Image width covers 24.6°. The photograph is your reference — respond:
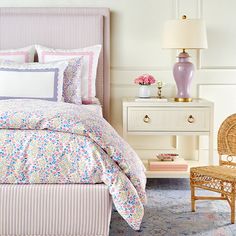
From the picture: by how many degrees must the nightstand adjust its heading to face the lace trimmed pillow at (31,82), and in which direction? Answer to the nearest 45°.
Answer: approximately 90° to its right

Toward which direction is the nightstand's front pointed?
toward the camera

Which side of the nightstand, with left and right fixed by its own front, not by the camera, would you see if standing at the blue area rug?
front

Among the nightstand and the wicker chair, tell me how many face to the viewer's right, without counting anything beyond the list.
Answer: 0

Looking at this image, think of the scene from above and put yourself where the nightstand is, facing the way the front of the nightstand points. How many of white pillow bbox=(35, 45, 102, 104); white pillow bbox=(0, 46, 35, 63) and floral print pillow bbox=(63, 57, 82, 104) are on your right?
3

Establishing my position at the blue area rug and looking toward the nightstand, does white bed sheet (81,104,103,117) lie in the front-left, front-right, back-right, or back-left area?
front-left

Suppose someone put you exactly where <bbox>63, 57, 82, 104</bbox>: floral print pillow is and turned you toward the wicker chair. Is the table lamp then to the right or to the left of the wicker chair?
left

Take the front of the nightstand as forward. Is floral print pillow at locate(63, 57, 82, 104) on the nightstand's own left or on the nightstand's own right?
on the nightstand's own right

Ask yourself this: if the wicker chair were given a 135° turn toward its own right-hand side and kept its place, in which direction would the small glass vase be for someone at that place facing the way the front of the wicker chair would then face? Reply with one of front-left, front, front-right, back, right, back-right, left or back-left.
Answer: front-left

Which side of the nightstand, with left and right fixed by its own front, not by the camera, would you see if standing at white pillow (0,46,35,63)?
right

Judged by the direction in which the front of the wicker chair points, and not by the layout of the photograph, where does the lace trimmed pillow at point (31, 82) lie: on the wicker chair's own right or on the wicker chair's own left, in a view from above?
on the wicker chair's own right

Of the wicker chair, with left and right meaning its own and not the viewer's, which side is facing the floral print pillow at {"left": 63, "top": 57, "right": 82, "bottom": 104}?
right

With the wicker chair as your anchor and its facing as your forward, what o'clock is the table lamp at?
The table lamp is roughly at 4 o'clock from the wicker chair.

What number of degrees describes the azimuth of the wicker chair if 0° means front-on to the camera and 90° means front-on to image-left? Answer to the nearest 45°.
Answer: approximately 45°

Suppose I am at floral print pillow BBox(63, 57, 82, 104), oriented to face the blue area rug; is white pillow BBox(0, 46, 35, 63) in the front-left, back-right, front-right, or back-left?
back-right
